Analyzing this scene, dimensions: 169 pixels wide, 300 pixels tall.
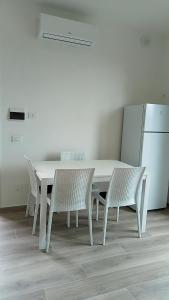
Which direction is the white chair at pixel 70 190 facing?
away from the camera

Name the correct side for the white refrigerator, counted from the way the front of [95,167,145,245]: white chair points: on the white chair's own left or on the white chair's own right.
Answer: on the white chair's own right

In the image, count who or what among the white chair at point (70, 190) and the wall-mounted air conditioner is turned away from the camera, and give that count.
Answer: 1

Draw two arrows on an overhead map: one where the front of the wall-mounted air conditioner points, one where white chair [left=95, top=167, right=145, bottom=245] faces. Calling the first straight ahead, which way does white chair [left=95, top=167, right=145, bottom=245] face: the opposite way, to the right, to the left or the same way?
the opposite way

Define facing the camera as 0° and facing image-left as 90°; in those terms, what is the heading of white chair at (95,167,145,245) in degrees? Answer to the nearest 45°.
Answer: approximately 135°

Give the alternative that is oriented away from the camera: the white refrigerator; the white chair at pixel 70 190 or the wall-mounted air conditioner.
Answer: the white chair

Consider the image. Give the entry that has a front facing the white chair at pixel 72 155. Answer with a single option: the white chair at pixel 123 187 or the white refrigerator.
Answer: the white chair at pixel 123 187

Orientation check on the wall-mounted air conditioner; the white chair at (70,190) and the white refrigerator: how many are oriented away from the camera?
1

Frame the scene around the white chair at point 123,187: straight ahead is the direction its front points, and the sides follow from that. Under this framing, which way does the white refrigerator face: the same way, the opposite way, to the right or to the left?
the opposite way
